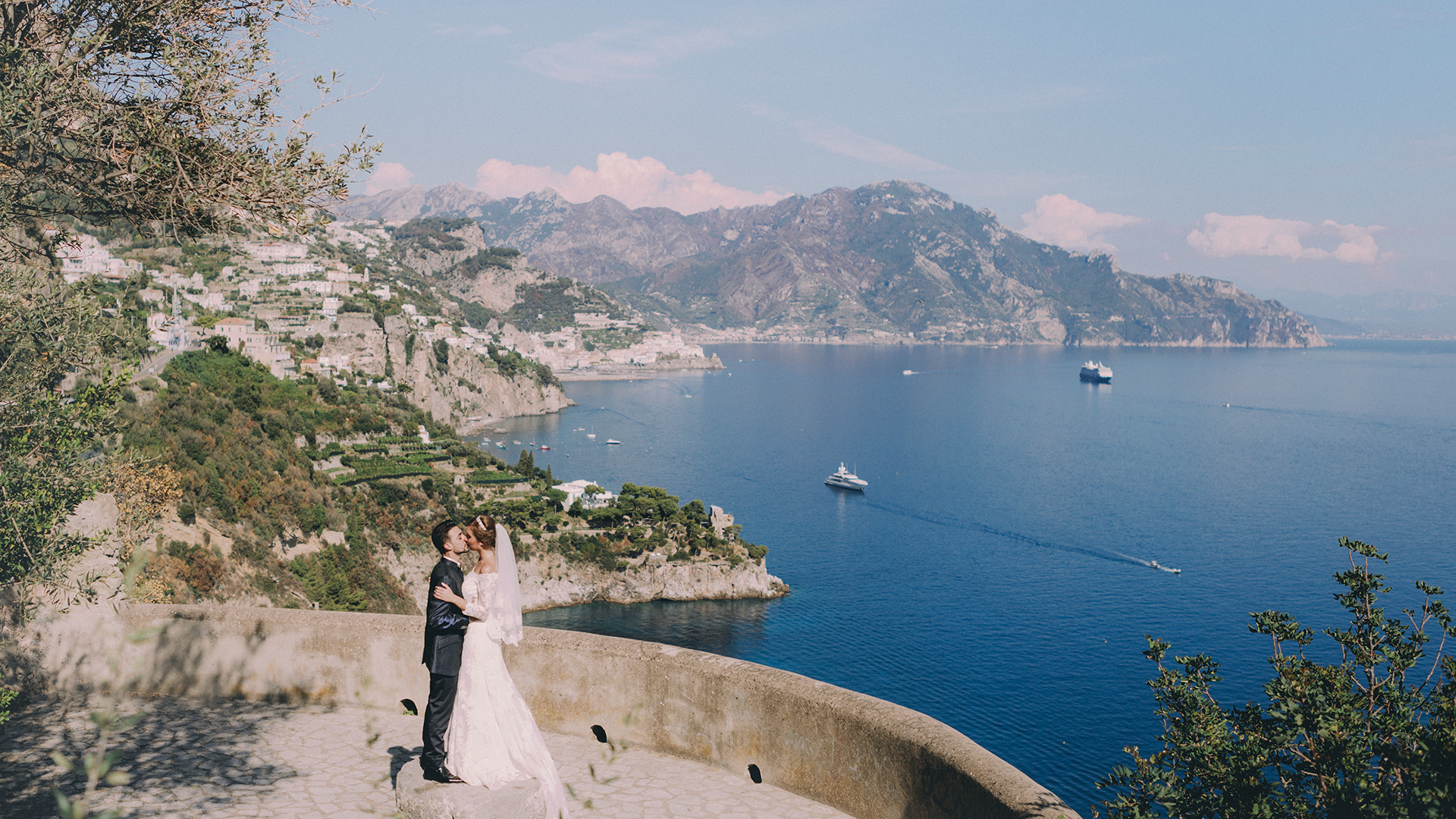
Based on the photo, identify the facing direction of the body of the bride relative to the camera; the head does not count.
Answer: to the viewer's left

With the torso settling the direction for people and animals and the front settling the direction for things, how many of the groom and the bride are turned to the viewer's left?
1

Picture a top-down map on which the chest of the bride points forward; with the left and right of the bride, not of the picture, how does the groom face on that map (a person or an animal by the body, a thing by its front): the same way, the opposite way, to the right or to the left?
the opposite way

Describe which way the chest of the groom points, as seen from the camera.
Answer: to the viewer's right

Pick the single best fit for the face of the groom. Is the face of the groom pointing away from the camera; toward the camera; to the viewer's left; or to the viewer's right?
to the viewer's right
